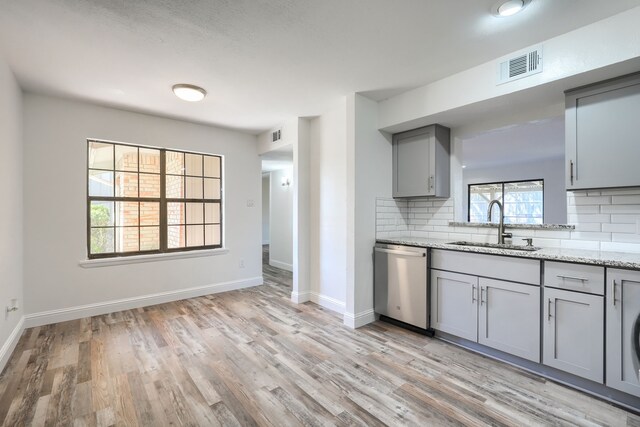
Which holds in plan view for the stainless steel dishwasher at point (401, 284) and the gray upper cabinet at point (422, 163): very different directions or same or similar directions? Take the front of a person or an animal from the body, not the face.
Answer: same or similar directions

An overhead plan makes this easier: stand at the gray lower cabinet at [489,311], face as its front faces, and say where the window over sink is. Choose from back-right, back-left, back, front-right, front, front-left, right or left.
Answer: back-right

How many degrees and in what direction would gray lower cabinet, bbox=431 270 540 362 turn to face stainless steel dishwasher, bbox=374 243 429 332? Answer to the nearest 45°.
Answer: approximately 45° to its right

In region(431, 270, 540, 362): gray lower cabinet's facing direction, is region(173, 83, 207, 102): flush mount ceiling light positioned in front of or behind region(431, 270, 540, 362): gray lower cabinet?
in front

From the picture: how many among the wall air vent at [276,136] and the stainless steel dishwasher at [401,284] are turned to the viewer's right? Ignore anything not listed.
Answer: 0

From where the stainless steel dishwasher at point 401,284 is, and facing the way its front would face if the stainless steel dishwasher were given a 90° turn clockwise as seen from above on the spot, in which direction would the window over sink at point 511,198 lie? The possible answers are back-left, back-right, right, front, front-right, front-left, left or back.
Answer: right

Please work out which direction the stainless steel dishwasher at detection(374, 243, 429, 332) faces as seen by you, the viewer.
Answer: facing the viewer and to the left of the viewer

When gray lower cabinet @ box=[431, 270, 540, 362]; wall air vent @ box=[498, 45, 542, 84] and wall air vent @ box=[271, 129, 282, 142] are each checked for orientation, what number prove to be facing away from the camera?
0

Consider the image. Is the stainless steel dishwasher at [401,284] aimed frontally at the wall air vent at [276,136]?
no

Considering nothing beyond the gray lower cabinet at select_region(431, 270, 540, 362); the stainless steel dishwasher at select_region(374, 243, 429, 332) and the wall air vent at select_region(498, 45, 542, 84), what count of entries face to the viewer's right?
0

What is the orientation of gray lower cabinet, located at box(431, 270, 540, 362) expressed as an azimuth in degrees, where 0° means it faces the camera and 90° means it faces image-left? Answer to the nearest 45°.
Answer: approximately 45°

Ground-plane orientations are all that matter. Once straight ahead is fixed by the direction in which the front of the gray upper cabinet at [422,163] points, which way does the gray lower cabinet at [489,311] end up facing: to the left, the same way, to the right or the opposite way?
the same way
